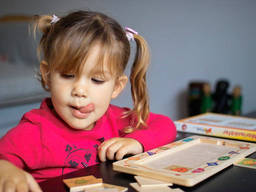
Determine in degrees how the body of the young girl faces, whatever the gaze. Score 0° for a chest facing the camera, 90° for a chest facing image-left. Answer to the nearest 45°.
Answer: approximately 0°
